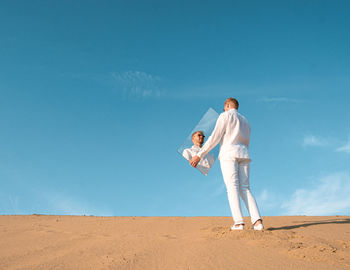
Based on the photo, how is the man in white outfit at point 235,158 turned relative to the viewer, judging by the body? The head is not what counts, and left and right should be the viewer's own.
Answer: facing away from the viewer and to the left of the viewer
